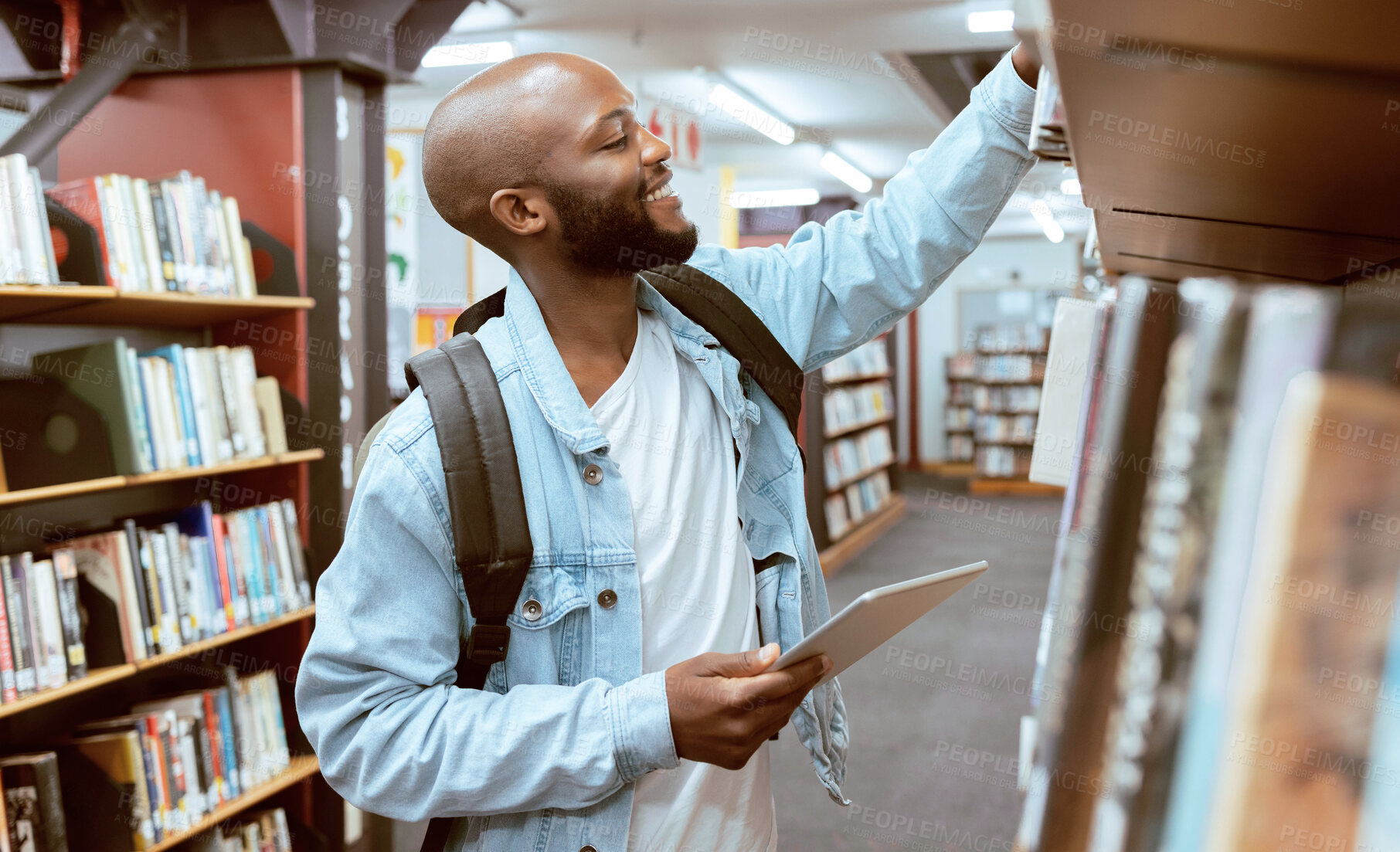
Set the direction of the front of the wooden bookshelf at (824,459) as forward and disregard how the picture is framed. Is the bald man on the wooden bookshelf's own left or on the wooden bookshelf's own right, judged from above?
on the wooden bookshelf's own right

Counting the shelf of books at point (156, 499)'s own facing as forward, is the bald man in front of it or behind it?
in front

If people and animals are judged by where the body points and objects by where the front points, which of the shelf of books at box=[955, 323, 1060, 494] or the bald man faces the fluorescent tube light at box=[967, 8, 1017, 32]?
the shelf of books

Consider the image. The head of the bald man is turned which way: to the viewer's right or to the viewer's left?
to the viewer's right

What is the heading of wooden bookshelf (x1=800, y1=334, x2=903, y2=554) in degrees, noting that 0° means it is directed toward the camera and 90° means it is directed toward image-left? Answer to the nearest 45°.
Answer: approximately 315°

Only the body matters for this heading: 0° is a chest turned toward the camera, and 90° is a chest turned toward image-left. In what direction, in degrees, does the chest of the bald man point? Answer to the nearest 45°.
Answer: approximately 315°

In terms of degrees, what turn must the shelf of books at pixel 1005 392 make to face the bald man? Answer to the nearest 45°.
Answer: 0° — it already faces them

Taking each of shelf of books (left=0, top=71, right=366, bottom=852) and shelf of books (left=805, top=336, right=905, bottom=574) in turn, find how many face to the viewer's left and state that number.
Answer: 0

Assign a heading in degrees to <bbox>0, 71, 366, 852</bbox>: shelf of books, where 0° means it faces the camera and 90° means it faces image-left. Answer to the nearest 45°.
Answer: approximately 315°

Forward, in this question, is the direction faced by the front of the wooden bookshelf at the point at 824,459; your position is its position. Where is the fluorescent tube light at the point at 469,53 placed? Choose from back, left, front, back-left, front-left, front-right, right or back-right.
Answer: right
